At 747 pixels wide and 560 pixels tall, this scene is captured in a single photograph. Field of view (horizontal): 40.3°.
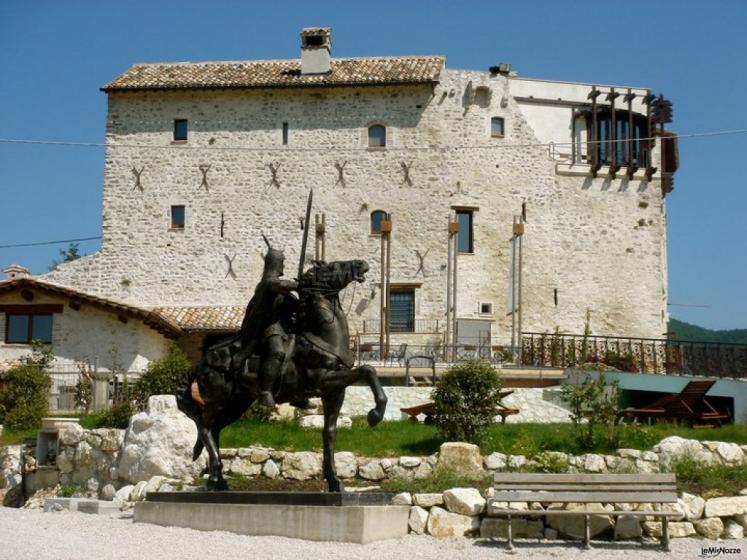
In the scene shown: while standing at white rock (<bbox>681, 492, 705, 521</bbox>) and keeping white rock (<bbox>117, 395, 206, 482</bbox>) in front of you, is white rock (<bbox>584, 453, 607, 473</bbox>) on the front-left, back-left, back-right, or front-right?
front-right

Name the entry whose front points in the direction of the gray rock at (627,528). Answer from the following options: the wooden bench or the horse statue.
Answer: the horse statue

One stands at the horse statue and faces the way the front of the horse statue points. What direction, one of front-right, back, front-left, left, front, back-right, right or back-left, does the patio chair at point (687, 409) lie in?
front-left

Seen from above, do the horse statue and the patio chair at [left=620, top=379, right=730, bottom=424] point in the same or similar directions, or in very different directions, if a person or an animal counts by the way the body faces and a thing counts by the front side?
very different directions

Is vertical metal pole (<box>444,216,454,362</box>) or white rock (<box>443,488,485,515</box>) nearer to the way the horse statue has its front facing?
the white rock

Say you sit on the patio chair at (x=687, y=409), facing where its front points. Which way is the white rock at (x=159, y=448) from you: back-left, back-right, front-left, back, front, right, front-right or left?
front-left

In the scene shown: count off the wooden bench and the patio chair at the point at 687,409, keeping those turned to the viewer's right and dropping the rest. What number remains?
0

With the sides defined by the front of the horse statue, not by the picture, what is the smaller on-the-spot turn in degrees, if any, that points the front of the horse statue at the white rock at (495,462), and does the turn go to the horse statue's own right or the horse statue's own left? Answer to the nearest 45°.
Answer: approximately 45° to the horse statue's own left

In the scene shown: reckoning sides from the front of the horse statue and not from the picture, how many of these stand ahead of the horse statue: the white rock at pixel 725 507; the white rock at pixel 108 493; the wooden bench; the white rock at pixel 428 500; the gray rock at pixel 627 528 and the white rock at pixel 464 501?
5

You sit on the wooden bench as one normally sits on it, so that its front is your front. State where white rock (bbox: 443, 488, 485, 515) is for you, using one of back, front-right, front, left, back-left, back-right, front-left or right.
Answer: right

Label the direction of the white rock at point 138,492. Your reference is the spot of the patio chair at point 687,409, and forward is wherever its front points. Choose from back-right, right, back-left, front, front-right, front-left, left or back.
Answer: front-left

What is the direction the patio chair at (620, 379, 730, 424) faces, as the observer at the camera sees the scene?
facing to the left of the viewer

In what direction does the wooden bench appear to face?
toward the camera

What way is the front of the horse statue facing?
to the viewer's right

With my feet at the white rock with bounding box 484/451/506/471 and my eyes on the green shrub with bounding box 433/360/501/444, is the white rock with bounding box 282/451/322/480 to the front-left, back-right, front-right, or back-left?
front-left

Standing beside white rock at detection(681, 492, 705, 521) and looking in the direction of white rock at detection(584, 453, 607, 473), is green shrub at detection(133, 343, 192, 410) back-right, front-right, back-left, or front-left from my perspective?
front-left

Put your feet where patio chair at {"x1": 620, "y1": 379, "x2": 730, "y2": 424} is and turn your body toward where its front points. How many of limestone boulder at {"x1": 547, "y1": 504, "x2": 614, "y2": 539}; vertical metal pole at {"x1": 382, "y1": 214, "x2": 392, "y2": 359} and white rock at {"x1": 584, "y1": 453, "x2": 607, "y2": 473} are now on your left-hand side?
2

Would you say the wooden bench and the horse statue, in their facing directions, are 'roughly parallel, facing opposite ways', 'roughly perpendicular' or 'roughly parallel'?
roughly perpendicular

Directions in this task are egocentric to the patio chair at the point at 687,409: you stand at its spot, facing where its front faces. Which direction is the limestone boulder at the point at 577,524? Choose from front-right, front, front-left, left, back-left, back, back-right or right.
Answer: left

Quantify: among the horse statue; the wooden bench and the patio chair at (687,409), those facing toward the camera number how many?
1

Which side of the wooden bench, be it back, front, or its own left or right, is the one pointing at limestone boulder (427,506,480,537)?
right
